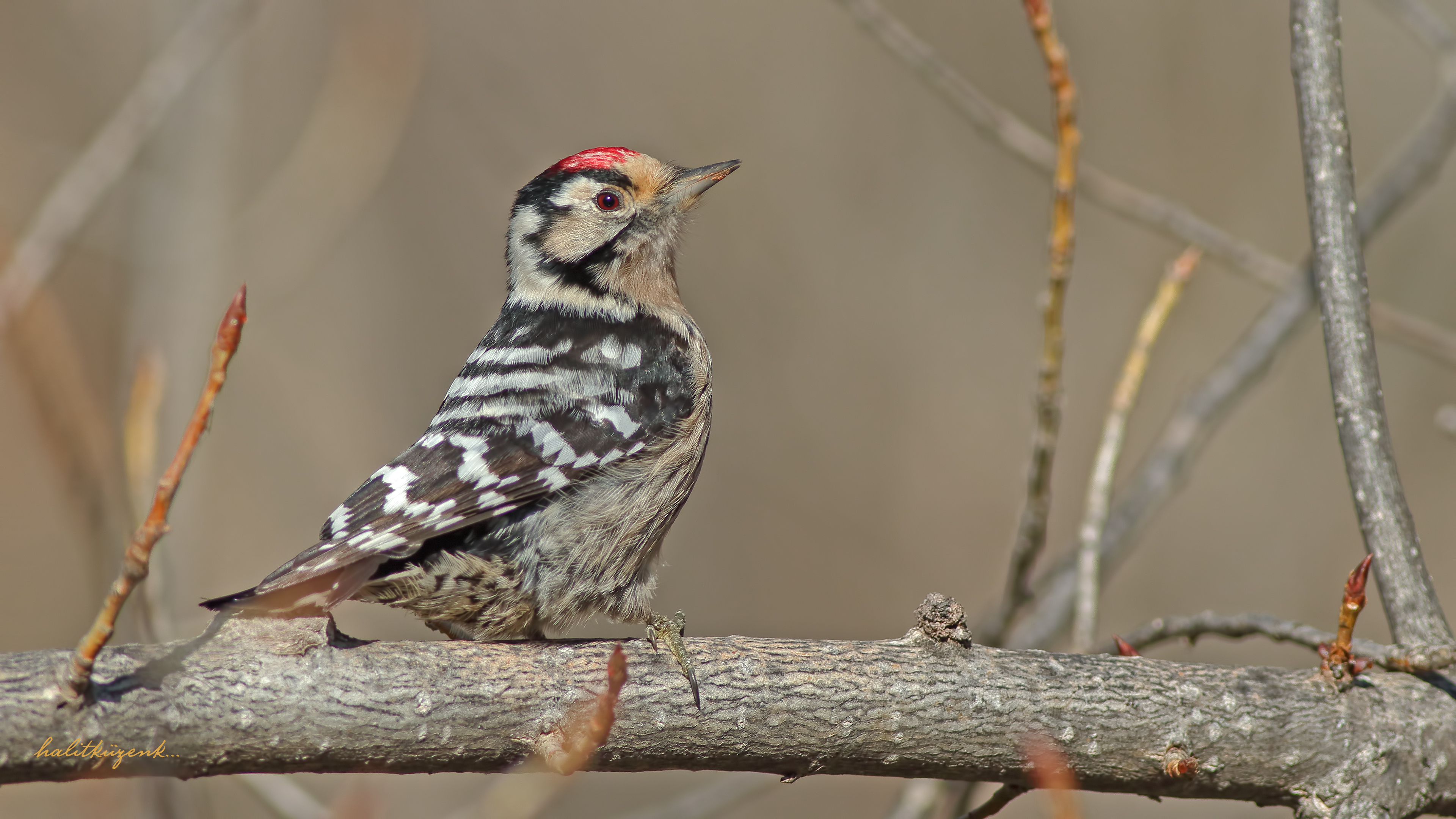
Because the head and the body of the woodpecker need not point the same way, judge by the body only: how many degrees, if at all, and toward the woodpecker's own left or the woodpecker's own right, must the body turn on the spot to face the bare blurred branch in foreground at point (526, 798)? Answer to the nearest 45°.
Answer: approximately 90° to the woodpecker's own right

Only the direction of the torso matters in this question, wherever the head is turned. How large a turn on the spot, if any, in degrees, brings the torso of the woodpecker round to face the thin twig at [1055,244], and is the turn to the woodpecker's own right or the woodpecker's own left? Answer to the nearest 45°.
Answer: approximately 45° to the woodpecker's own right

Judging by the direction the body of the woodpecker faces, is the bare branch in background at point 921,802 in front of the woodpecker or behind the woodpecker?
in front

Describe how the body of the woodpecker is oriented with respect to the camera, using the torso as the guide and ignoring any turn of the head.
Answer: to the viewer's right

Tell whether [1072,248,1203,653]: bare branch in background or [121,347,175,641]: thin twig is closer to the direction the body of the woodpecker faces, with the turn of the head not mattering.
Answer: the bare branch in background

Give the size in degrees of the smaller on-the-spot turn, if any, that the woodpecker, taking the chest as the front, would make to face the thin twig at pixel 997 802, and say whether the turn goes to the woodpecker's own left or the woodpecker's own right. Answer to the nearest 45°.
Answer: approximately 45° to the woodpecker's own right

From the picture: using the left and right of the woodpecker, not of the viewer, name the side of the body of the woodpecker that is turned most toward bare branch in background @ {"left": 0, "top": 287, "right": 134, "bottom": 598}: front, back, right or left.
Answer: left

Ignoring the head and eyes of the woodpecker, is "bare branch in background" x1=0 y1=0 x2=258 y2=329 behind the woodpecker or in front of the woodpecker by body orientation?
behind
